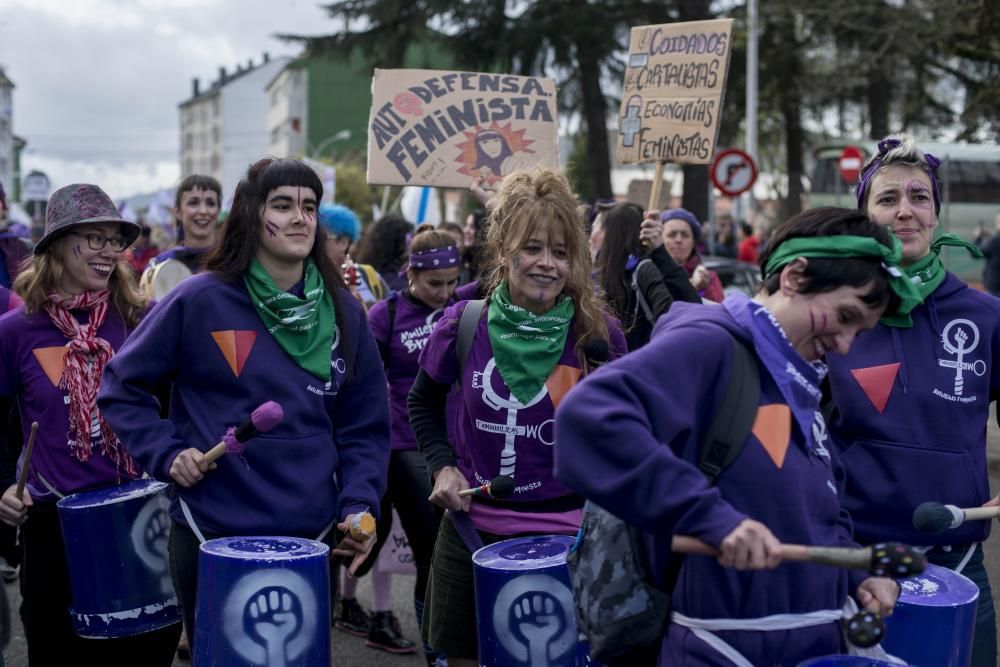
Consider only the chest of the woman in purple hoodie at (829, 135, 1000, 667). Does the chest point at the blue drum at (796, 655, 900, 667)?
yes

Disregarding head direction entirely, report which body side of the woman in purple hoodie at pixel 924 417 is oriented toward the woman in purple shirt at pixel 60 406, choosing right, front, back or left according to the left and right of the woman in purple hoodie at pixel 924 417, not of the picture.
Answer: right

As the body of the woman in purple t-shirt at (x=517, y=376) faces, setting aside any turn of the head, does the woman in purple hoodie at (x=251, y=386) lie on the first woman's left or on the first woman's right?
on the first woman's right

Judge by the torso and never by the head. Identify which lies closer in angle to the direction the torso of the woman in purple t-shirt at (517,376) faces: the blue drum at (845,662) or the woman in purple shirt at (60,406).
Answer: the blue drum

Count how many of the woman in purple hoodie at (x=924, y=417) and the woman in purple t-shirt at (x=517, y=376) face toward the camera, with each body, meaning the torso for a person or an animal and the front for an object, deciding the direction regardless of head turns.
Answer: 2

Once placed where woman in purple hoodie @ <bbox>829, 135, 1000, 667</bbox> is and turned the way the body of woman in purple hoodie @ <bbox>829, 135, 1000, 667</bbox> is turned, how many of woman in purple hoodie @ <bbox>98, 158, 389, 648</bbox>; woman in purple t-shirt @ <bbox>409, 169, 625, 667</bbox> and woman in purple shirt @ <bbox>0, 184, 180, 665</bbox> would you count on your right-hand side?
3

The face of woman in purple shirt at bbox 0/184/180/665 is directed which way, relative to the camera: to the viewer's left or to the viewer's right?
to the viewer's right

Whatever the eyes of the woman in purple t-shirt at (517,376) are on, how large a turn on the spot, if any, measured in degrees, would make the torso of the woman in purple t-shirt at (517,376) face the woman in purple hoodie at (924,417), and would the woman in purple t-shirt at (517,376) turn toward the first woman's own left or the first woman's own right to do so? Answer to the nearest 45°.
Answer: approximately 90° to the first woman's own left

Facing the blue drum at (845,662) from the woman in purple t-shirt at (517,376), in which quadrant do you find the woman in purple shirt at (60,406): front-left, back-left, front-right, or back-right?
back-right
